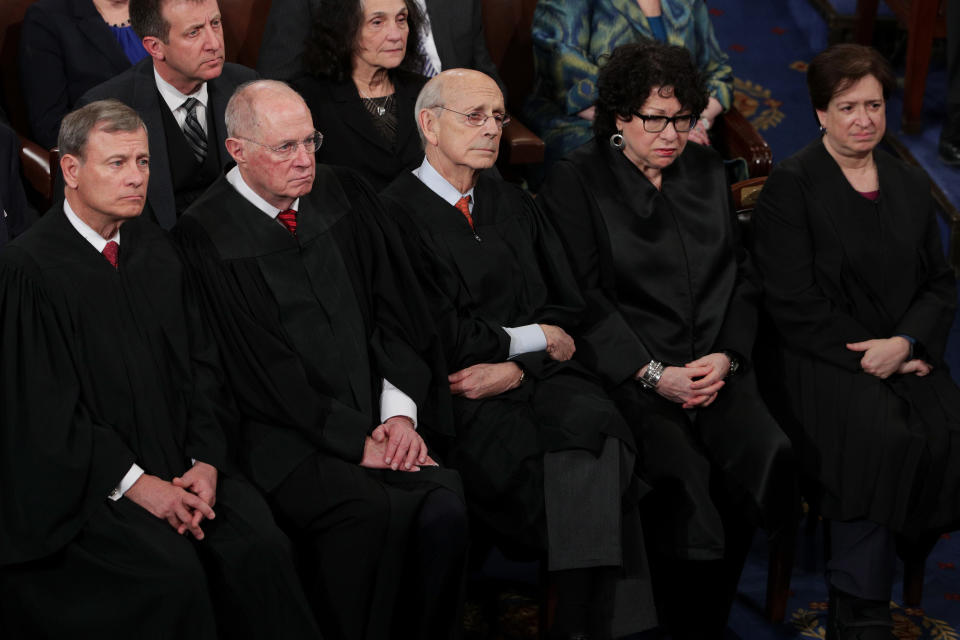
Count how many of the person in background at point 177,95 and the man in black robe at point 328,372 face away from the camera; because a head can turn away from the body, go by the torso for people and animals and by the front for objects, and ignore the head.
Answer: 0

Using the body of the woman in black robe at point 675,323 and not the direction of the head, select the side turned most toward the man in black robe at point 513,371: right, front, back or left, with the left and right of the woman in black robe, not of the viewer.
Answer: right

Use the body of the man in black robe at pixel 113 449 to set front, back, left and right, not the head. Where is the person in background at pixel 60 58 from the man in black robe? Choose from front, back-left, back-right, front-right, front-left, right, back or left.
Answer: back-left

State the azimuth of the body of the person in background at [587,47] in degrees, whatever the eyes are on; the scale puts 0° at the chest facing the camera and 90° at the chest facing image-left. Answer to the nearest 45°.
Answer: approximately 315°

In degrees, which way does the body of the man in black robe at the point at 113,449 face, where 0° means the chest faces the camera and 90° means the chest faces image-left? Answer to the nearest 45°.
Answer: approximately 315°

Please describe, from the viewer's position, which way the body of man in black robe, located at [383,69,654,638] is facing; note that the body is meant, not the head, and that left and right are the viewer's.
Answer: facing the viewer and to the right of the viewer

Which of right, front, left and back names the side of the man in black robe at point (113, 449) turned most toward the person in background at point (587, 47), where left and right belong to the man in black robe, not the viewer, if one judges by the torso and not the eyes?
left

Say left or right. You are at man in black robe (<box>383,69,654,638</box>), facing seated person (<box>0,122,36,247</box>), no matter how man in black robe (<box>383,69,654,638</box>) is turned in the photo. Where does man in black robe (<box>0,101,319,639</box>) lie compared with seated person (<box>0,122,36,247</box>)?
left

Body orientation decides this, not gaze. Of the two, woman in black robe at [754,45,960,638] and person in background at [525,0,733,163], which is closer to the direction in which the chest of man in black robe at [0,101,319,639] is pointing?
the woman in black robe

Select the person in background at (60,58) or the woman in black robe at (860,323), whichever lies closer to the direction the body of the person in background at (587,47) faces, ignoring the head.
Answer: the woman in black robe
